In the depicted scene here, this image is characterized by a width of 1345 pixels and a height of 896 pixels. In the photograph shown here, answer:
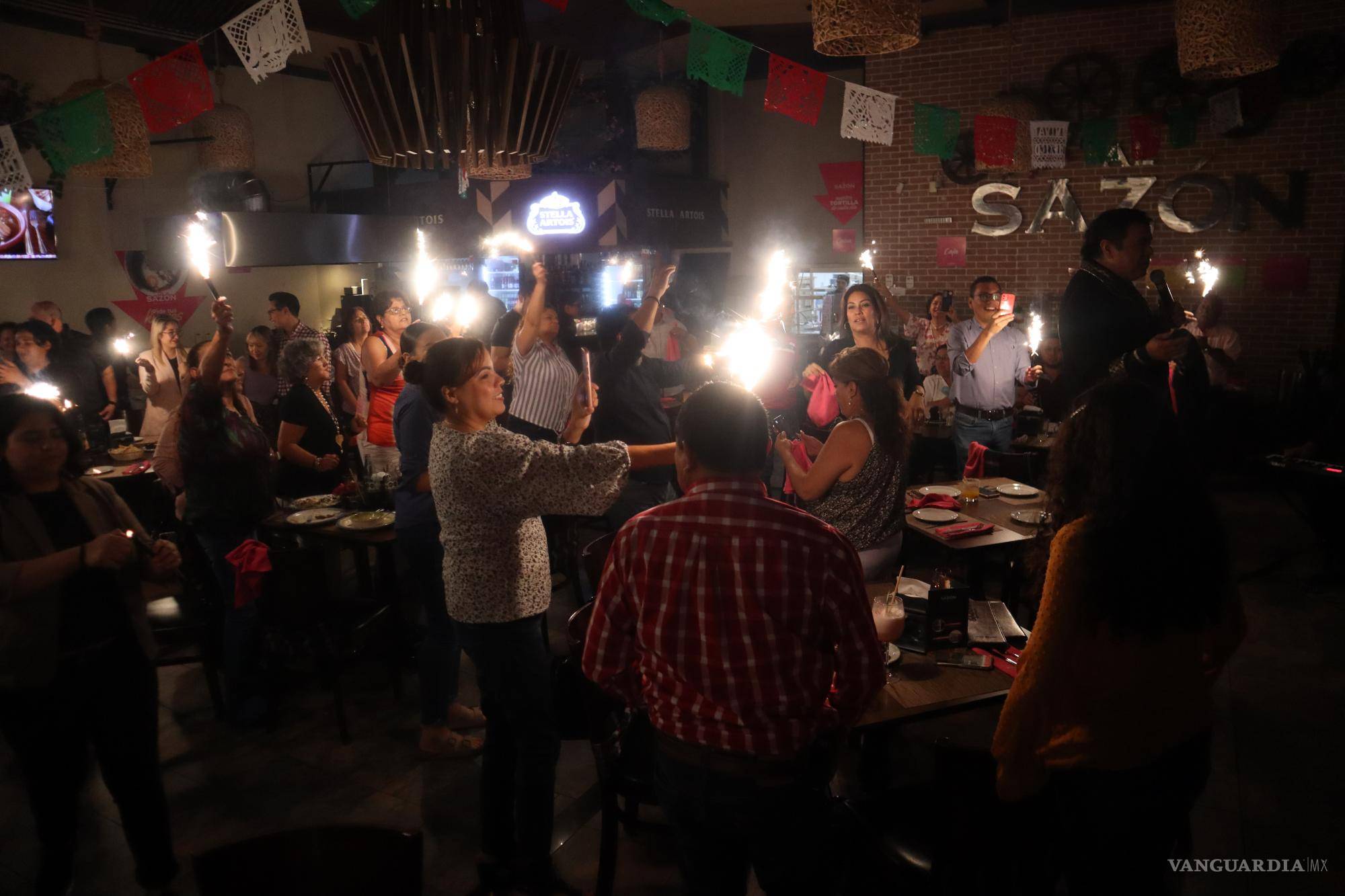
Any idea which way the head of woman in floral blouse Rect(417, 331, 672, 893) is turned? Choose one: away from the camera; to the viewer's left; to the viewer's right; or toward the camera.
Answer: to the viewer's right

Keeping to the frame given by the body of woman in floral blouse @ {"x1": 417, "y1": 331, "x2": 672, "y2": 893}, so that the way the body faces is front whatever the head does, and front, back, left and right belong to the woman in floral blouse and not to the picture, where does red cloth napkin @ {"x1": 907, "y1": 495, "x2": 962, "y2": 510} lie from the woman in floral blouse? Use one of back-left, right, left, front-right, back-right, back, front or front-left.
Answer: front-left

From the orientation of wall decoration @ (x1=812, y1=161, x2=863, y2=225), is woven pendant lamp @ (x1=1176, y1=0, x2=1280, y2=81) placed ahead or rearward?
ahead

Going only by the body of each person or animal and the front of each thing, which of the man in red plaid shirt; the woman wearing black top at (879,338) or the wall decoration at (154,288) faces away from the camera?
the man in red plaid shirt

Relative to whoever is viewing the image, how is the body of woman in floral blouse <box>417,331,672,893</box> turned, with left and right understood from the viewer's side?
facing to the right of the viewer

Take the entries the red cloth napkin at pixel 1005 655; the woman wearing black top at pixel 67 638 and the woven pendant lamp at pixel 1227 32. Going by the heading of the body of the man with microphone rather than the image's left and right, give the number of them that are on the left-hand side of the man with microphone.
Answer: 1

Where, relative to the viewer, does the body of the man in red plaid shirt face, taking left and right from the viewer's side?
facing away from the viewer

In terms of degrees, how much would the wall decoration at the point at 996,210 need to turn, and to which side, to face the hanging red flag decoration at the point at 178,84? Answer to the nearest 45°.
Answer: approximately 45° to its right
